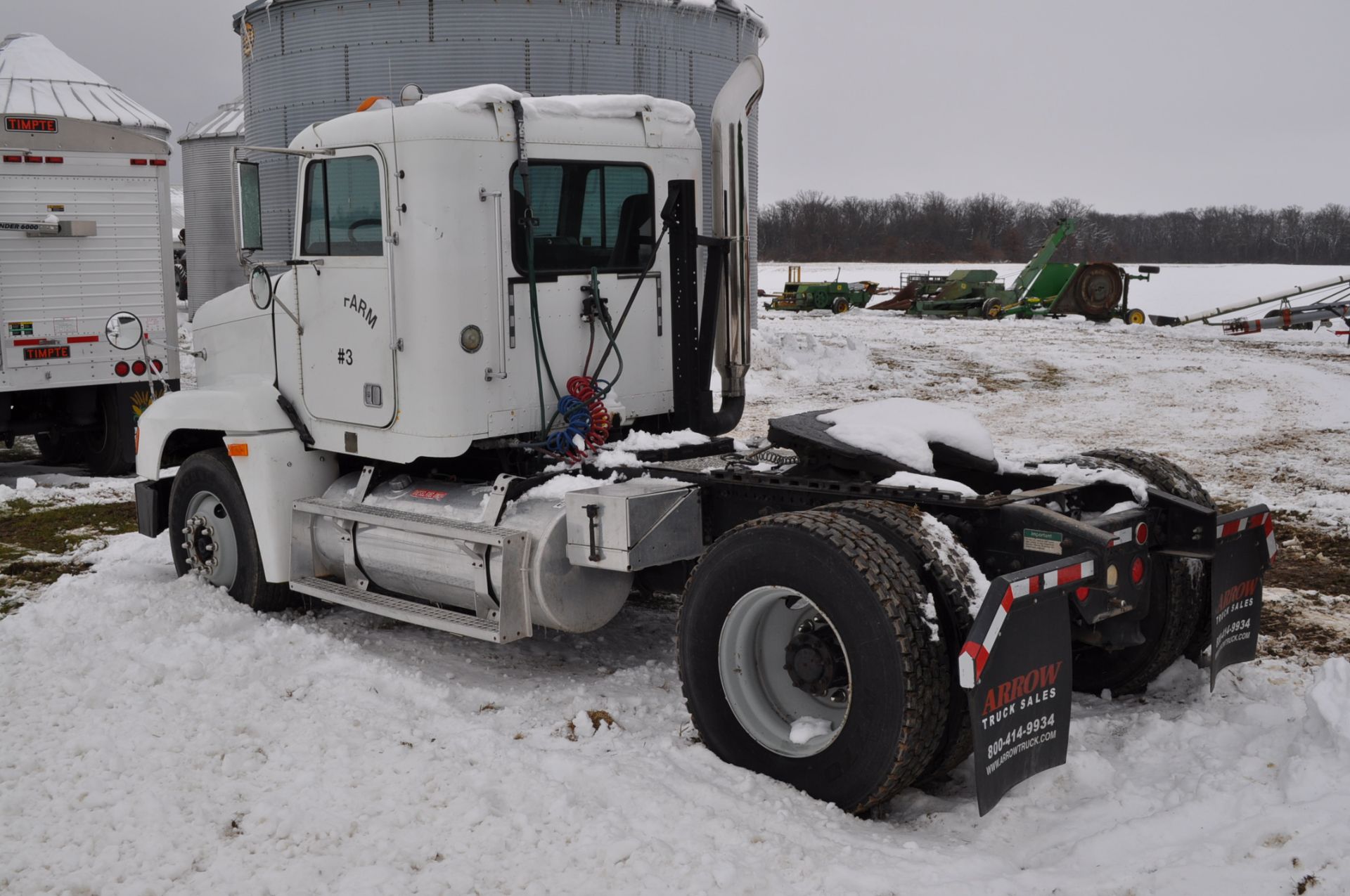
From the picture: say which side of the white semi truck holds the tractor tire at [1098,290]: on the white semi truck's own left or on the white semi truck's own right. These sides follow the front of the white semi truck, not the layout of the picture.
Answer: on the white semi truck's own right

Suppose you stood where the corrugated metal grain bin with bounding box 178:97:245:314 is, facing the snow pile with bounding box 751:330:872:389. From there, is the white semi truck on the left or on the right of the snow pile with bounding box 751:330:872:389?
right

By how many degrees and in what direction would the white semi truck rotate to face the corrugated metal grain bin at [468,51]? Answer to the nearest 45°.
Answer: approximately 45° to its right

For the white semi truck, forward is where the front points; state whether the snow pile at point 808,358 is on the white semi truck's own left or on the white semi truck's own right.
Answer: on the white semi truck's own right

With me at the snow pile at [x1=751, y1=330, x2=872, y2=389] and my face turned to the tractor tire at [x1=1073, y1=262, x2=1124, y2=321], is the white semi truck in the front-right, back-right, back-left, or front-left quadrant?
back-right

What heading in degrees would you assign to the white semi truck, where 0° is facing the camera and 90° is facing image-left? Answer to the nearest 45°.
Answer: approximately 135°

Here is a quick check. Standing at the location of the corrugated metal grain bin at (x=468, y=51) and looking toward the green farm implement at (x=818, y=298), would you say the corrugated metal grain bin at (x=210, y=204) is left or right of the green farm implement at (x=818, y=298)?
left

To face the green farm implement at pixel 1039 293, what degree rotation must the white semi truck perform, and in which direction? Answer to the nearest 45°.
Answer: approximately 45° to its right
